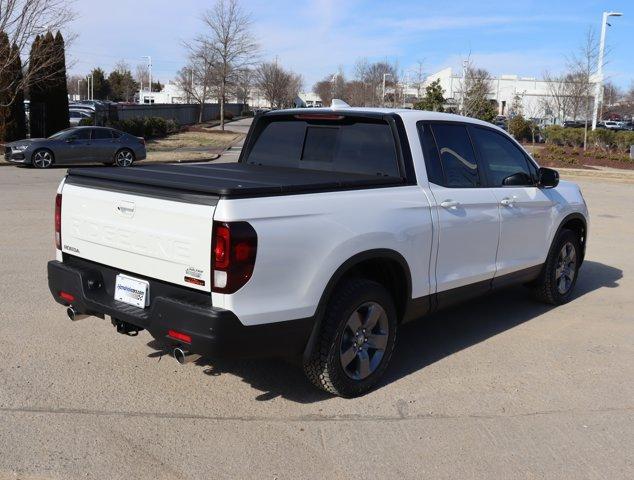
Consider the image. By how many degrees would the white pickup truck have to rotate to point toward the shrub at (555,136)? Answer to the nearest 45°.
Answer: approximately 45° to its left

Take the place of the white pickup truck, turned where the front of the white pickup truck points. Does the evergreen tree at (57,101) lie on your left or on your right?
on your left

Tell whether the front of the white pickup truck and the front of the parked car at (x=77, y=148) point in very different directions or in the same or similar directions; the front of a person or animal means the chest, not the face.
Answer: very different directions

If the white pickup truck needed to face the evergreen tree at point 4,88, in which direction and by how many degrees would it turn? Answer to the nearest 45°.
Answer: approximately 90° to its left

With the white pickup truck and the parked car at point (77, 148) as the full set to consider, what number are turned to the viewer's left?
1

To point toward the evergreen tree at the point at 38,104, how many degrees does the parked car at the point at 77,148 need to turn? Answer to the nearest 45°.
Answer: approximately 90° to its right

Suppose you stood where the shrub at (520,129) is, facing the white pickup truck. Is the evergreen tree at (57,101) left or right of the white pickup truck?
right

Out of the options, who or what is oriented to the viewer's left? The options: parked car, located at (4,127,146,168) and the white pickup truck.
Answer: the parked car

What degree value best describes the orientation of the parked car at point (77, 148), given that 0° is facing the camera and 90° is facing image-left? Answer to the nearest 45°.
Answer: approximately 90°

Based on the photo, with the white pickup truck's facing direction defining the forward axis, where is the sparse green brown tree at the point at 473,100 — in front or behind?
in front

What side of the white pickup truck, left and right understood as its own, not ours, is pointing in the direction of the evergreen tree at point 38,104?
left

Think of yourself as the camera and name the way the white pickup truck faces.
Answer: facing away from the viewer and to the right of the viewer
